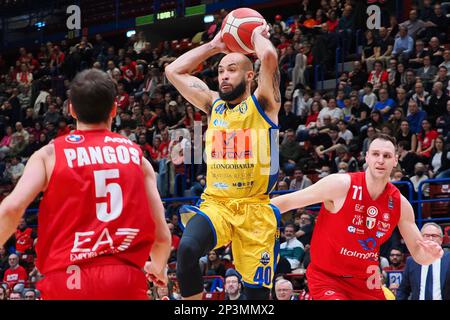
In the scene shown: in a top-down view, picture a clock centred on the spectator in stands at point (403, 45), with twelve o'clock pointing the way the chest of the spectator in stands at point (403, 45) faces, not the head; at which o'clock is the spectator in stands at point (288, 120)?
the spectator in stands at point (288, 120) is roughly at 1 o'clock from the spectator in stands at point (403, 45).

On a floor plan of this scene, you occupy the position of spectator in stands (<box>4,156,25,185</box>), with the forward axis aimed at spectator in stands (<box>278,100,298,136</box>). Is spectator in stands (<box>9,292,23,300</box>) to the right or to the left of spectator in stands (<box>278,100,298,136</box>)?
right

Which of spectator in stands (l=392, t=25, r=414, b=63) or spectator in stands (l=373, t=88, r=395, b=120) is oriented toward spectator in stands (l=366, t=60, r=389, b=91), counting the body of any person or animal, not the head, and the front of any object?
spectator in stands (l=392, t=25, r=414, b=63)

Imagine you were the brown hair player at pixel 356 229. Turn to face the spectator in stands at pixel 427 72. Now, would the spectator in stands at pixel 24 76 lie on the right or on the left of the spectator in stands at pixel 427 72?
left

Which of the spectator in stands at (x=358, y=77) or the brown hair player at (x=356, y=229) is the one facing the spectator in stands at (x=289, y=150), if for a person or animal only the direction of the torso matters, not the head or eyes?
the spectator in stands at (x=358, y=77)

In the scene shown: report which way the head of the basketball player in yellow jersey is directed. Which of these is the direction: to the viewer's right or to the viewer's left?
to the viewer's left

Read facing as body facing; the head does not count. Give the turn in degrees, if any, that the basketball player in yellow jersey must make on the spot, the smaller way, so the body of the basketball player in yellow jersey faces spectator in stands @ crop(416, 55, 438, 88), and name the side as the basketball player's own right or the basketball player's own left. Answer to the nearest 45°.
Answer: approximately 180°

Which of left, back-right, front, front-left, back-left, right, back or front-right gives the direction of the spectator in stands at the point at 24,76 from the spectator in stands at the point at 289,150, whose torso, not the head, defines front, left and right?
back-right

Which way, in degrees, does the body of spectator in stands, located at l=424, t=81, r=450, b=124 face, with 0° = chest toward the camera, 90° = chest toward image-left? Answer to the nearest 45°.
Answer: approximately 45°

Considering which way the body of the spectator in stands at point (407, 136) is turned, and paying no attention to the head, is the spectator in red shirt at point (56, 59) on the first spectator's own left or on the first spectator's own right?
on the first spectator's own right
